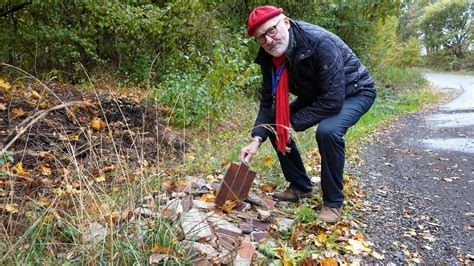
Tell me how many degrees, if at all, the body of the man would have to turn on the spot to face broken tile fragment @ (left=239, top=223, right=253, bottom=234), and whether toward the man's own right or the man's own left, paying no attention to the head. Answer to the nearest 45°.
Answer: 0° — they already face it

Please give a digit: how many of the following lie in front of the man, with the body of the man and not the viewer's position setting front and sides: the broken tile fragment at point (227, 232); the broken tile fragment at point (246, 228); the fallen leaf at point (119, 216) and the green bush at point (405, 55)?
3

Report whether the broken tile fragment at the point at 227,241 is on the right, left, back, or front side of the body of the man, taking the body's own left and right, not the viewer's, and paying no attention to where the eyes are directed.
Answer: front

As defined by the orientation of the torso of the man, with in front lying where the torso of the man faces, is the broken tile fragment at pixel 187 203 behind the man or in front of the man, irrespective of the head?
in front

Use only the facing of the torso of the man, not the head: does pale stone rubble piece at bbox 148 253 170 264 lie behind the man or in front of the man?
in front

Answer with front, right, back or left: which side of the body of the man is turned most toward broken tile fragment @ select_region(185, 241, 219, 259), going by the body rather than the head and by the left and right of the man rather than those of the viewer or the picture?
front

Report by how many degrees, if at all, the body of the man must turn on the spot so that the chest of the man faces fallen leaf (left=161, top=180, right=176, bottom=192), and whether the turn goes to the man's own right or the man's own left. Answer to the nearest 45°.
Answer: approximately 45° to the man's own right

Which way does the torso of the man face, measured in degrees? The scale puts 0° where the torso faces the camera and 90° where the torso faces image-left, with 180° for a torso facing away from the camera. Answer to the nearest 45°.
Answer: approximately 45°

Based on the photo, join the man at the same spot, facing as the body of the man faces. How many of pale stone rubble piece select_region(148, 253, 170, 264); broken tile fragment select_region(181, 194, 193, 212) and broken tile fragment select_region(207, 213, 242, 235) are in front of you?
3

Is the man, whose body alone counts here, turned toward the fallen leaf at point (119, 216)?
yes
